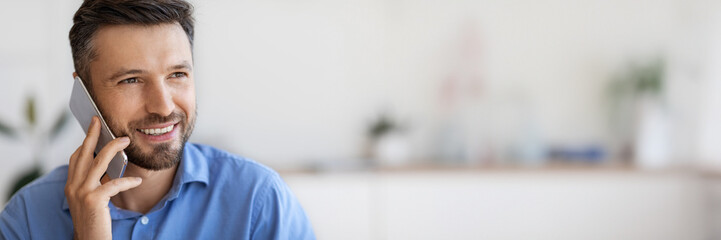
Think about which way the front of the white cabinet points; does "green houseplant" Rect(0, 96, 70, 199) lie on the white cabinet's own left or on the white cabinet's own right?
on the white cabinet's own right

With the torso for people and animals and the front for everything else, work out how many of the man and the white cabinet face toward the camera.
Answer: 2

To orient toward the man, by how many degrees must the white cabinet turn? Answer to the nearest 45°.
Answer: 0° — it already faces them

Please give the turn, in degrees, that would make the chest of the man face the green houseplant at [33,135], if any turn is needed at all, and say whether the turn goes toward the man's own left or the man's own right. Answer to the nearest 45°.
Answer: approximately 180°

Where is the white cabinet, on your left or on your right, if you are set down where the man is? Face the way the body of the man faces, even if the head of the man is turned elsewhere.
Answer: on your left

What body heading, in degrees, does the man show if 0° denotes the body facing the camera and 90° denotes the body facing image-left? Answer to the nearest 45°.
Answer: approximately 0°

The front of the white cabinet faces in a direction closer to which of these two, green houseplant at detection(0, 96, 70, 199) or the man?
the man
